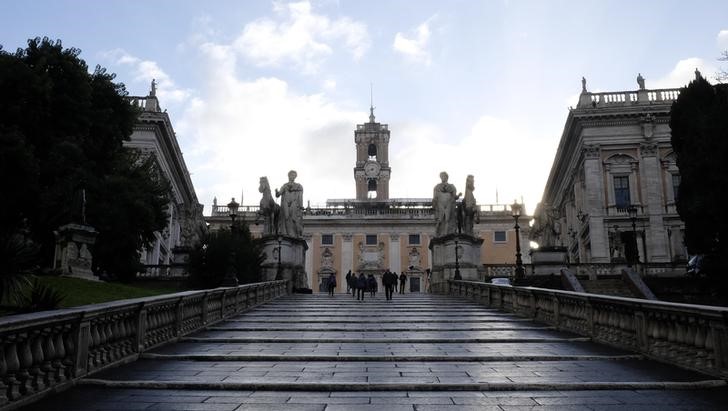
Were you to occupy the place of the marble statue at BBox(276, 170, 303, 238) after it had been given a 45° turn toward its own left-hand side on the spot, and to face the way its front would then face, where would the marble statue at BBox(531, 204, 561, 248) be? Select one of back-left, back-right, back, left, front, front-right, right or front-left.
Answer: front-left

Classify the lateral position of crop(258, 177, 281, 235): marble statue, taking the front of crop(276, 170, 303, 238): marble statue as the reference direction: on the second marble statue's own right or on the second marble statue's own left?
on the second marble statue's own right

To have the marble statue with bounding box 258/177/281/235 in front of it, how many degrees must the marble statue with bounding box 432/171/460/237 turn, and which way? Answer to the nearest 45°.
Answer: approximately 90° to its right

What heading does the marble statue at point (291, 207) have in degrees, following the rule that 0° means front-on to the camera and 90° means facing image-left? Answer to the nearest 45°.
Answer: approximately 0°

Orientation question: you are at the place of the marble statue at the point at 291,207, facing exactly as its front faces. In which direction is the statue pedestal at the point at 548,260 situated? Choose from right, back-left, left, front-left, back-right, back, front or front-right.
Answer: left

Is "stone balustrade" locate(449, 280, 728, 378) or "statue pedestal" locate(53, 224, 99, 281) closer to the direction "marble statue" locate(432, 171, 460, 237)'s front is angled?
the stone balustrade

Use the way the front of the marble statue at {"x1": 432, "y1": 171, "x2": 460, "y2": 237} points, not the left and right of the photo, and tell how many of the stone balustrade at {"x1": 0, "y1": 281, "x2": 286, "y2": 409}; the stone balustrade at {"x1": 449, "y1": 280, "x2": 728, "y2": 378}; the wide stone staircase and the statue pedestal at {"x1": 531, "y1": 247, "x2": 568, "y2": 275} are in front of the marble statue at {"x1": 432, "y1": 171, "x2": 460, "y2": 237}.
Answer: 3

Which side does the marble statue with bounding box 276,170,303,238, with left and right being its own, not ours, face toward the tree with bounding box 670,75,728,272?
left

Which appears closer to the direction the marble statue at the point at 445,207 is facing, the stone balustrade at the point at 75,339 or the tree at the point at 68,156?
the stone balustrade

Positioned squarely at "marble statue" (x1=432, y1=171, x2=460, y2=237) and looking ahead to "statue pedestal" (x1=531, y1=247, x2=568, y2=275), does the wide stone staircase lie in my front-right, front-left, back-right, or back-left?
back-right

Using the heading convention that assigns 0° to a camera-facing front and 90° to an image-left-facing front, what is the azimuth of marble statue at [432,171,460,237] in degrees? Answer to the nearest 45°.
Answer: approximately 0°

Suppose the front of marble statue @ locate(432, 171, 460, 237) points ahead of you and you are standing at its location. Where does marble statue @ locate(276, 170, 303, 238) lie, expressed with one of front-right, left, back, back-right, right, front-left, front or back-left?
right

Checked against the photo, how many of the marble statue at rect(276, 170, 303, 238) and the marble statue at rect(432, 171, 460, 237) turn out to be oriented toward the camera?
2

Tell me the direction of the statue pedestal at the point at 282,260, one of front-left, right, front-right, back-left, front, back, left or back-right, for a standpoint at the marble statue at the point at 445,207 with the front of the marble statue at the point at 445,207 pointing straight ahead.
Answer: right

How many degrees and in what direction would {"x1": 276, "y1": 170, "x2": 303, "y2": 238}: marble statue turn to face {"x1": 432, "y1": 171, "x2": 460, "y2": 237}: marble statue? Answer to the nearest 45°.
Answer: approximately 90° to its left
